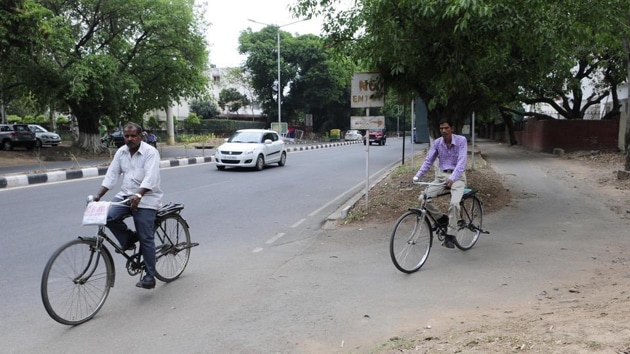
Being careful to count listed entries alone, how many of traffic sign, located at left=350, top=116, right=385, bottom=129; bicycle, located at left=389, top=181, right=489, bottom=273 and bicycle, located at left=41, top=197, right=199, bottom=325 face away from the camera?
0

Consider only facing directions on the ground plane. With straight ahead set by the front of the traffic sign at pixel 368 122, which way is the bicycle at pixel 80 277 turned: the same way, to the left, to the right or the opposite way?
the same way

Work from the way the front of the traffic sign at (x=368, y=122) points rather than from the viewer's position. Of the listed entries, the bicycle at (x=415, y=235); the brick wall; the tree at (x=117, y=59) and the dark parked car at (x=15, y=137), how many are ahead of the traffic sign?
1

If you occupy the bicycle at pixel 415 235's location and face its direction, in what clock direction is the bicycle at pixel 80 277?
the bicycle at pixel 80 277 is roughly at 12 o'clock from the bicycle at pixel 415 235.

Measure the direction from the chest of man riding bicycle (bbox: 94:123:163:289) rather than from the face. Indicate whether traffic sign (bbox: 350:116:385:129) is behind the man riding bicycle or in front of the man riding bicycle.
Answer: behind

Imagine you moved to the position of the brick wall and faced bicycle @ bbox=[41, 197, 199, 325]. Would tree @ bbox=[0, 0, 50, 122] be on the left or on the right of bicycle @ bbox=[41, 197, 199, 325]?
right

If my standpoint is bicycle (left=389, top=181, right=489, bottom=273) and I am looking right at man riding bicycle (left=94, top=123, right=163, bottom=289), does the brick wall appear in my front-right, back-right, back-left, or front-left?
back-right

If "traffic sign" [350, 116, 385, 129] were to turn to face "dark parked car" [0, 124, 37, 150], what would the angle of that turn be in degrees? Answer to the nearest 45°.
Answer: approximately 135° to its right

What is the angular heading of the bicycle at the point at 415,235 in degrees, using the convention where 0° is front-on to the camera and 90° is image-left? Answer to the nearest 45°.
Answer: approximately 45°

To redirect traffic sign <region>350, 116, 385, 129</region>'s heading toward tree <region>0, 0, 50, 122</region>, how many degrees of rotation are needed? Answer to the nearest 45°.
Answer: approximately 135° to its right

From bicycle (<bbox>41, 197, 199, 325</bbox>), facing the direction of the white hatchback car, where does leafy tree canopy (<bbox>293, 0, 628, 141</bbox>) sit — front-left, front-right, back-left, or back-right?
front-right

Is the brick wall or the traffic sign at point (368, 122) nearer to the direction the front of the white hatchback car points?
the traffic sign

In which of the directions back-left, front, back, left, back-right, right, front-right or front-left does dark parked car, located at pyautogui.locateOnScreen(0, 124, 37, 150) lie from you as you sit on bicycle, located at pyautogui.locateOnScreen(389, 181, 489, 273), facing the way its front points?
right

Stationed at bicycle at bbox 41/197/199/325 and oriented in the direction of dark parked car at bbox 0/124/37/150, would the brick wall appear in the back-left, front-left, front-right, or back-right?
front-right

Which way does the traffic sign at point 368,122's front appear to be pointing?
toward the camera

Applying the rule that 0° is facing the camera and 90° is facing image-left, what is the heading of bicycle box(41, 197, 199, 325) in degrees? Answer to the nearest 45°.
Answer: approximately 45°

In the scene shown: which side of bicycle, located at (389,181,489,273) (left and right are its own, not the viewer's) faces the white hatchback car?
right

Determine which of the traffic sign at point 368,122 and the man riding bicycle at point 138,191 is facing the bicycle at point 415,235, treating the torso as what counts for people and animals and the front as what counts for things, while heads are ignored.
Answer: the traffic sign
